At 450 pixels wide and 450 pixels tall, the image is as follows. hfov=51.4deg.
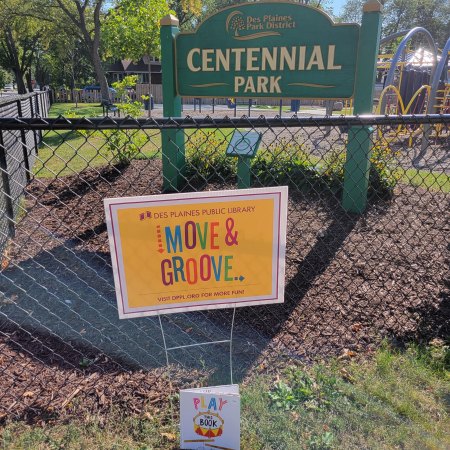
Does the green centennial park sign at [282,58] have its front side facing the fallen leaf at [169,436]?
yes

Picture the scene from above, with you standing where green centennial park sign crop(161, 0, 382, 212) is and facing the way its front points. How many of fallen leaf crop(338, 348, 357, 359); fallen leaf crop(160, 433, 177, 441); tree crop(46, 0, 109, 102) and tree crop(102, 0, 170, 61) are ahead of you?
2

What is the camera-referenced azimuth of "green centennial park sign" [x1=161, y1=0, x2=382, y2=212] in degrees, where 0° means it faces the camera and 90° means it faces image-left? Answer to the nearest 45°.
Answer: approximately 0°

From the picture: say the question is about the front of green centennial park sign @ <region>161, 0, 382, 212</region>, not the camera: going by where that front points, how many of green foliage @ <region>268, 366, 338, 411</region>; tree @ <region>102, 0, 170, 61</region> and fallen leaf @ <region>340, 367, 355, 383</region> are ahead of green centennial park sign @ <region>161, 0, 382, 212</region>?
2

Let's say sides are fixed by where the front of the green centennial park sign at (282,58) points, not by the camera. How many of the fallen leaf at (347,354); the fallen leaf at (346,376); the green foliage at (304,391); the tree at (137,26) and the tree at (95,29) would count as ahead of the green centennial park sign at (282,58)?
3

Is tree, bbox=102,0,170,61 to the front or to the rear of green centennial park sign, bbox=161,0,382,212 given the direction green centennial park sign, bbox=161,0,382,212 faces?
to the rear

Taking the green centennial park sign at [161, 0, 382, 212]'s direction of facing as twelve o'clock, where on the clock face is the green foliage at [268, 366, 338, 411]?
The green foliage is roughly at 12 o'clock from the green centennial park sign.

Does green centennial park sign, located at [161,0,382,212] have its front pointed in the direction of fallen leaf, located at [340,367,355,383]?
yes

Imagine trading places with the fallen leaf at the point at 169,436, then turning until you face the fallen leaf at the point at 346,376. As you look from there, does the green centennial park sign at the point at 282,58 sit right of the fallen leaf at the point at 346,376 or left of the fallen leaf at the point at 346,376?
left

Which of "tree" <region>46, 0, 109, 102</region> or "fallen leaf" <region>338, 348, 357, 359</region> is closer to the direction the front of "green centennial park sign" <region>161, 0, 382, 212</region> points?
the fallen leaf

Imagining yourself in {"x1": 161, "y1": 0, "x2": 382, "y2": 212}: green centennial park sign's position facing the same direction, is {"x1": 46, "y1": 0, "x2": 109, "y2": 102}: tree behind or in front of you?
behind
